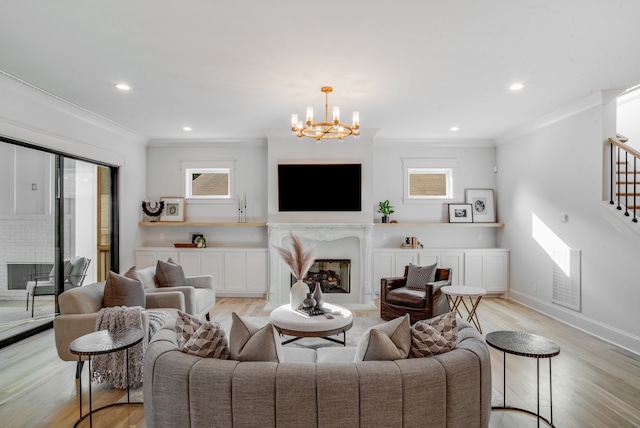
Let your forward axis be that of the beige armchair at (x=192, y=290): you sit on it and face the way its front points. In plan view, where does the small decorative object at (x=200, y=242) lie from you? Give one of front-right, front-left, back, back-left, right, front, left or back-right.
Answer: back-left

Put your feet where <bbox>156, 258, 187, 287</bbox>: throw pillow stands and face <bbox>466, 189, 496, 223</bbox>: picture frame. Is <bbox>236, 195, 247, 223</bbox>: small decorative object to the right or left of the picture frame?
left

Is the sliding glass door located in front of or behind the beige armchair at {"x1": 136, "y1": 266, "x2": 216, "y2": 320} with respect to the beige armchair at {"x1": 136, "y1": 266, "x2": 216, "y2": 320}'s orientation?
behind

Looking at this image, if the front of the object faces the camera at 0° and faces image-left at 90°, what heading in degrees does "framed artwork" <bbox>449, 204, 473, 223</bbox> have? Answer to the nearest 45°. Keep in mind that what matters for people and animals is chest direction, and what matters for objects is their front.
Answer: approximately 0°
